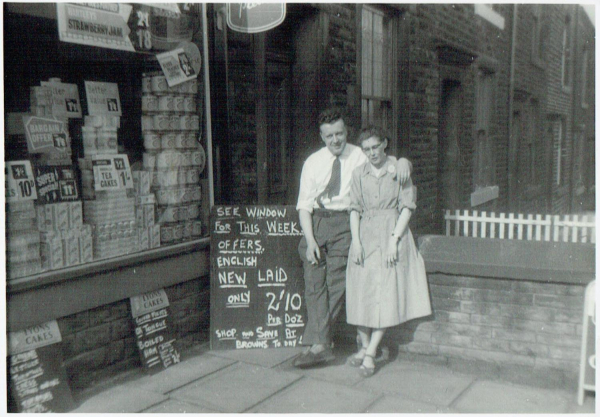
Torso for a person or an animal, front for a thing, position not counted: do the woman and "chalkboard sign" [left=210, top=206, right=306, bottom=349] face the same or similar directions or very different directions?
same or similar directions

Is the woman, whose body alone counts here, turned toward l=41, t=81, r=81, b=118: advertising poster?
no

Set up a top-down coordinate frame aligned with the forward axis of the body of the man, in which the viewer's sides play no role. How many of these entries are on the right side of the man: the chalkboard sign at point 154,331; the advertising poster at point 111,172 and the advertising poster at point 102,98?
3

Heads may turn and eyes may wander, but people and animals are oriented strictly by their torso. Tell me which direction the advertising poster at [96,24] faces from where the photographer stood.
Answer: facing the viewer and to the right of the viewer

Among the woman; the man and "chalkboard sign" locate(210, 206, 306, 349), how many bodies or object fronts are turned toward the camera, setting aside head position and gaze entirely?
3

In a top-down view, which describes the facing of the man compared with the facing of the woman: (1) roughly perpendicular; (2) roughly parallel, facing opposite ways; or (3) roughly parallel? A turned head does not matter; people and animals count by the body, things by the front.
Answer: roughly parallel

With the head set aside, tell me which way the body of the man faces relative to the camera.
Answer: toward the camera

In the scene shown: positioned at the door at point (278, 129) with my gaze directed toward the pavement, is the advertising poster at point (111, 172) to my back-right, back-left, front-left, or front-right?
front-right

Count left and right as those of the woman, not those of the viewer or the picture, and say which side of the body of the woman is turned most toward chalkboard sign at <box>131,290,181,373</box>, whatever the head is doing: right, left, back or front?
right

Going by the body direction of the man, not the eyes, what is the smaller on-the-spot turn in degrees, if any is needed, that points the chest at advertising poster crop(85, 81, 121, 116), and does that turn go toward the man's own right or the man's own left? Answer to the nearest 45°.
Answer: approximately 90° to the man's own right

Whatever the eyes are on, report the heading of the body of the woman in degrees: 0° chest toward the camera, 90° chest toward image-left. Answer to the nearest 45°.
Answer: approximately 0°

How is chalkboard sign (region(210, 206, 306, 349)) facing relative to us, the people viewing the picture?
facing the viewer

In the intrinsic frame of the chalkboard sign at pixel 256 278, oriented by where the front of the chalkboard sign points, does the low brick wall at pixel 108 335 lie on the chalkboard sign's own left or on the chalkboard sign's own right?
on the chalkboard sign's own right

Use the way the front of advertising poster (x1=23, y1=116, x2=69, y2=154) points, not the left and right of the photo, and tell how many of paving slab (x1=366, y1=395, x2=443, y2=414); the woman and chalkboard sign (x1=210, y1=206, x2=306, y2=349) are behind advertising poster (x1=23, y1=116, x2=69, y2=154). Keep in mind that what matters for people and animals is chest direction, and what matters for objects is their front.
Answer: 0

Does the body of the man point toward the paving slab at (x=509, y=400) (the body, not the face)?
no

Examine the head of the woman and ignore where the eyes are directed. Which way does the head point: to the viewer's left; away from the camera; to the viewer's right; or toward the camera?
toward the camera

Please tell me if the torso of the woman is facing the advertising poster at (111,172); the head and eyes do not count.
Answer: no
